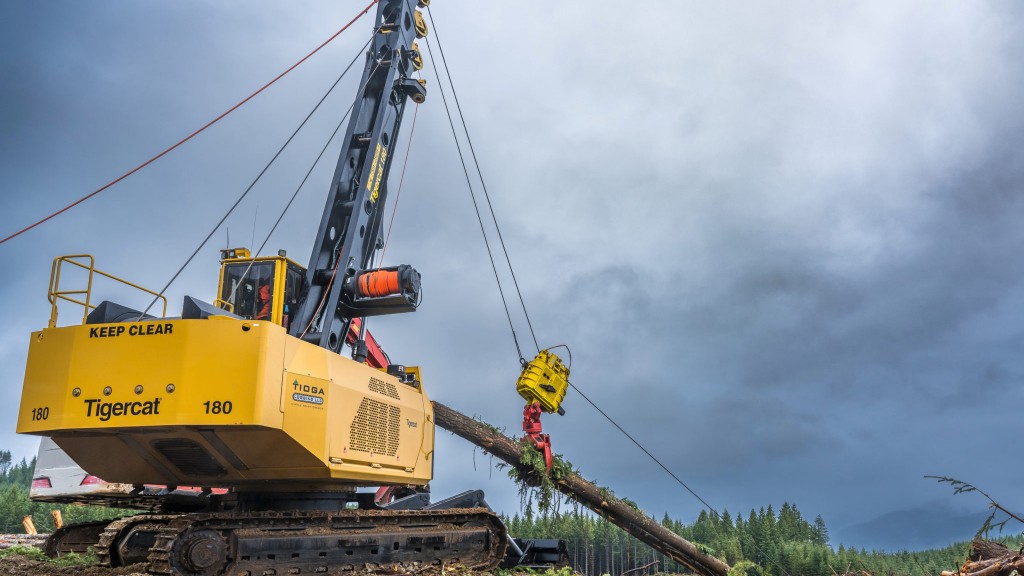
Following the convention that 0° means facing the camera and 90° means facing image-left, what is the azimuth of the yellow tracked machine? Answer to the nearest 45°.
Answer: approximately 225°
